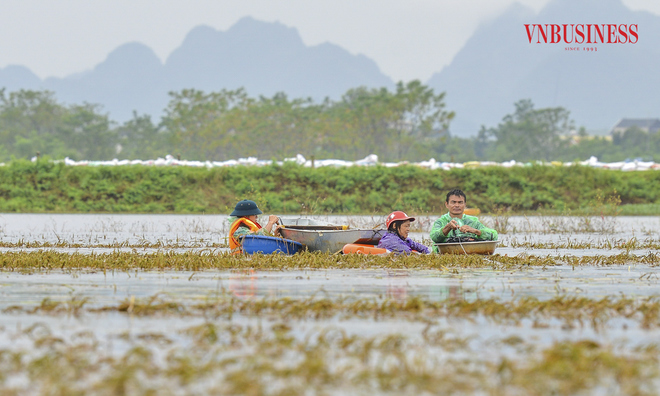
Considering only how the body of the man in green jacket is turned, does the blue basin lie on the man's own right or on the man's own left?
on the man's own right

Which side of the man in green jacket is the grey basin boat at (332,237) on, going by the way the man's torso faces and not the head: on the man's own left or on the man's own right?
on the man's own right

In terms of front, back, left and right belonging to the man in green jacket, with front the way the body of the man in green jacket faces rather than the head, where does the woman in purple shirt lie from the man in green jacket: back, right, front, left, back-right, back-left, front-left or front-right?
right
